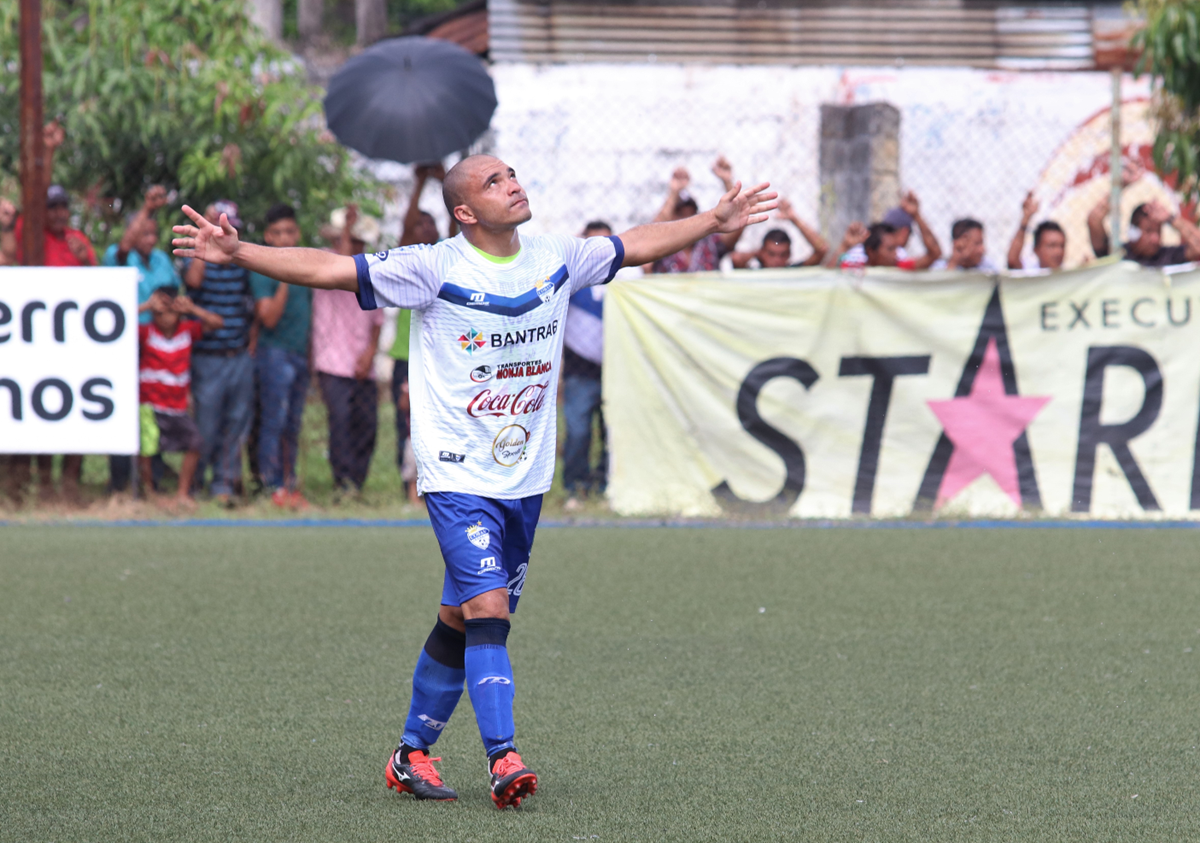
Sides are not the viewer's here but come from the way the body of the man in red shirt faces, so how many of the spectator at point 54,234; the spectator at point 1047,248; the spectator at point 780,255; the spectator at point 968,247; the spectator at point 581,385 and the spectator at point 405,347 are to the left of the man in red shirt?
5

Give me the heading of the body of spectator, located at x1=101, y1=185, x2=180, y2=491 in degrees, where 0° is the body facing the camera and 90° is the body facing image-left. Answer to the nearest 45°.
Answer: approximately 0°

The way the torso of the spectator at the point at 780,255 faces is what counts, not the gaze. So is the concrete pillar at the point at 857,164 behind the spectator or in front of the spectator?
behind

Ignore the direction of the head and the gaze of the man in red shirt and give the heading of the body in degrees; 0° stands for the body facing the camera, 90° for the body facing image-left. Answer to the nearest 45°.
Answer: approximately 0°

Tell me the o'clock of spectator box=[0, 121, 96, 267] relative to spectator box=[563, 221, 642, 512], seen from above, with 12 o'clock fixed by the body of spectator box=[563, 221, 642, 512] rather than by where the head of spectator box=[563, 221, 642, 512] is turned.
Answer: spectator box=[0, 121, 96, 267] is roughly at 3 o'clock from spectator box=[563, 221, 642, 512].

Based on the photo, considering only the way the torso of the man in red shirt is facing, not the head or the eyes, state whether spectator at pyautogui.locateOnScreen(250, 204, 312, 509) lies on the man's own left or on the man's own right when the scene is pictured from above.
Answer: on the man's own left

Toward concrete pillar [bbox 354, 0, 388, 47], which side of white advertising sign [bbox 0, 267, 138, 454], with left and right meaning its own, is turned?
back
